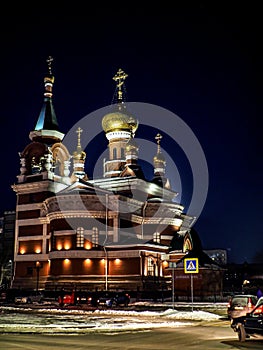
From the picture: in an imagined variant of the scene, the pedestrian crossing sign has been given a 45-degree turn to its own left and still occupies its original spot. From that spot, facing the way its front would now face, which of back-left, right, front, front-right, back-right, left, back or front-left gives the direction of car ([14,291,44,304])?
back

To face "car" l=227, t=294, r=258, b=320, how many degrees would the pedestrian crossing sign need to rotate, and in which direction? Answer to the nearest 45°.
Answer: approximately 45° to its left

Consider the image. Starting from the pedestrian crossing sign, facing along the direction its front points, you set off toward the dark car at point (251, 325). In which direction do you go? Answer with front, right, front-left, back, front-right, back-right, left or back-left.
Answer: front

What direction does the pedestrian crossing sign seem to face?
toward the camera
